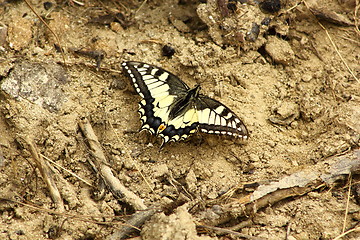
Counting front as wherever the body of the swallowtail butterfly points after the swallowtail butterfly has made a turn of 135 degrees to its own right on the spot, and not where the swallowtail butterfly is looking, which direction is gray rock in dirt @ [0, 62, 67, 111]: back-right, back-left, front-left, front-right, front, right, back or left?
right

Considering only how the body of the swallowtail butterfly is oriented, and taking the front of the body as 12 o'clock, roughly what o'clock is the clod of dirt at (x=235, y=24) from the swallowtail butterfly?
The clod of dirt is roughly at 12 o'clock from the swallowtail butterfly.

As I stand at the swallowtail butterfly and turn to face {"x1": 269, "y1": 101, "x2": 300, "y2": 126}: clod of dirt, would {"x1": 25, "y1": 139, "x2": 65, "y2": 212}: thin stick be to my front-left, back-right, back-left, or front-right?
back-right

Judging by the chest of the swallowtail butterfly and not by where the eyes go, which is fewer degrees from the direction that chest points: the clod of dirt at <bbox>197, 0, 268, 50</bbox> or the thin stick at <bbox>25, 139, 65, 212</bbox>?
the clod of dirt

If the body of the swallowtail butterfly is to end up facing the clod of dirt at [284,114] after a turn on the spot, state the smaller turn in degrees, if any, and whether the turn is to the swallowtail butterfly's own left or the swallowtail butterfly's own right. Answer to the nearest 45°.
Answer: approximately 45° to the swallowtail butterfly's own right

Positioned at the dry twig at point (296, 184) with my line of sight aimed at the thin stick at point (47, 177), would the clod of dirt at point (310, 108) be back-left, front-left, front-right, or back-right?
back-right

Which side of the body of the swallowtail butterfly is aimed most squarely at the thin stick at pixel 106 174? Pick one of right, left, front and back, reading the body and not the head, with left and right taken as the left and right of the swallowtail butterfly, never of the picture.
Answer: back

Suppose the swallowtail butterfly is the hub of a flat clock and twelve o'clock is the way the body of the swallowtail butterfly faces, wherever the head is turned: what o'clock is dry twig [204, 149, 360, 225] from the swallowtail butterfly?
The dry twig is roughly at 3 o'clock from the swallowtail butterfly.

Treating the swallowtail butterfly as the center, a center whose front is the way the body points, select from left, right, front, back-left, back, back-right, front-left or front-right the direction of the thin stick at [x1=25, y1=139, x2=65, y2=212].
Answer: back

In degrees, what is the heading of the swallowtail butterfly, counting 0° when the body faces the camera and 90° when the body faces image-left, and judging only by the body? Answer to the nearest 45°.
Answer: approximately 225°

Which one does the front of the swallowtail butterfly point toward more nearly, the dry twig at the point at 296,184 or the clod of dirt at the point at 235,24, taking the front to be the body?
the clod of dirt

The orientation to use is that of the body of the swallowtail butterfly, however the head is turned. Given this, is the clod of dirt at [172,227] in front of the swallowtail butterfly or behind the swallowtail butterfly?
behind

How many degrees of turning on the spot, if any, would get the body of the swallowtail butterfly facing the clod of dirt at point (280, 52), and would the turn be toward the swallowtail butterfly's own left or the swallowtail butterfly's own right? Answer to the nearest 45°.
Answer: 0° — it already faces it
